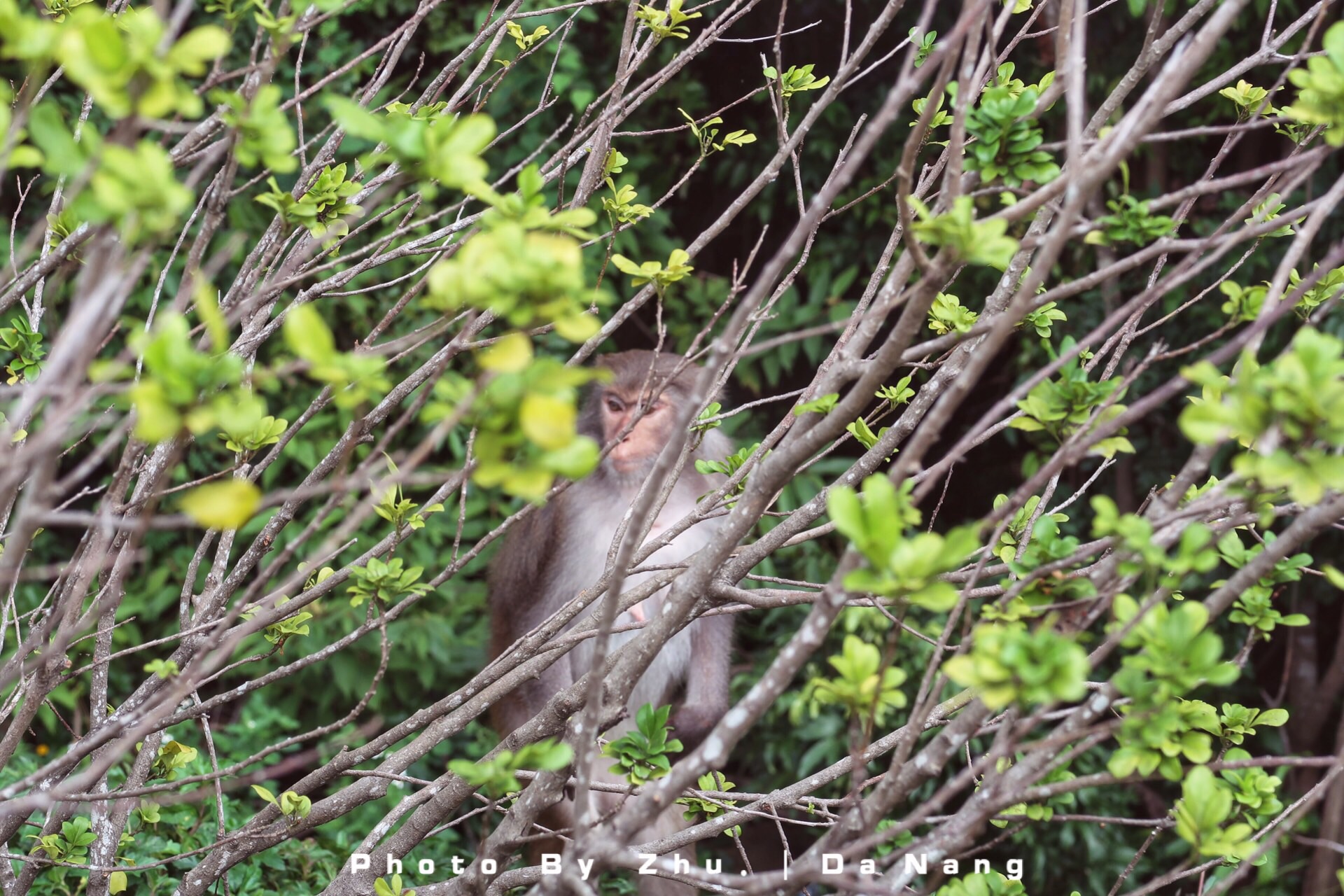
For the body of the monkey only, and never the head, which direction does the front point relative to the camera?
toward the camera
